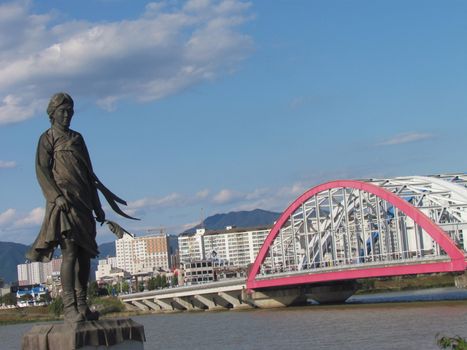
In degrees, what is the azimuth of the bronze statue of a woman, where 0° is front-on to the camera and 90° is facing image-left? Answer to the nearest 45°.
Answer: approximately 315°
